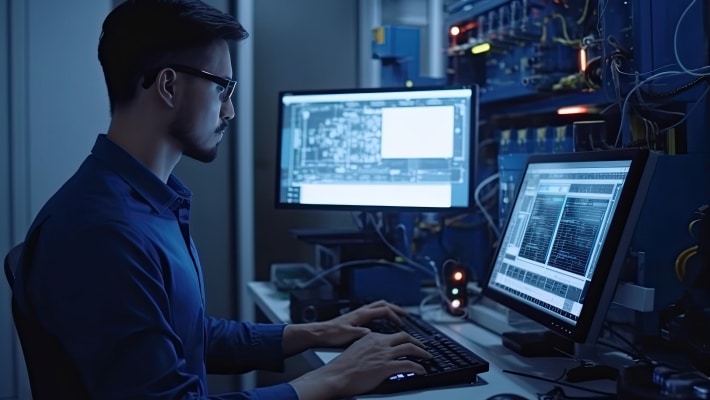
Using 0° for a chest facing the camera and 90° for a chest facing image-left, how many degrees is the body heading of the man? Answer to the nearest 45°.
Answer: approximately 270°

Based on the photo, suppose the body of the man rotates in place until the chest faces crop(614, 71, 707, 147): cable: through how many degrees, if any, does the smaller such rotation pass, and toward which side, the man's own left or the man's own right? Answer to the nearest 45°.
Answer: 0° — they already face it

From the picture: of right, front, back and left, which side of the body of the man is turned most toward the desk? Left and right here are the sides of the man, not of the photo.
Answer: front

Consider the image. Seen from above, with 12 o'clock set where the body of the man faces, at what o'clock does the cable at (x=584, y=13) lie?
The cable is roughly at 11 o'clock from the man.

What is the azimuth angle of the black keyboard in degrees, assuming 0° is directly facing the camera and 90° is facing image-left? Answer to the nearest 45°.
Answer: approximately 45°

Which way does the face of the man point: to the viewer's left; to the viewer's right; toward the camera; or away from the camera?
to the viewer's right

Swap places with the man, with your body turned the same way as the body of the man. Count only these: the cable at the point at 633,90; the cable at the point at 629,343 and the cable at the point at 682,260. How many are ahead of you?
3

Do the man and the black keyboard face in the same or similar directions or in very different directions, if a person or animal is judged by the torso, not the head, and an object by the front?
very different directions

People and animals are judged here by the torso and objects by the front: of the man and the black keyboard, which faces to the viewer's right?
the man

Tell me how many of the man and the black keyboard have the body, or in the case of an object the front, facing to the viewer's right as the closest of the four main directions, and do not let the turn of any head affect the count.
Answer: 1

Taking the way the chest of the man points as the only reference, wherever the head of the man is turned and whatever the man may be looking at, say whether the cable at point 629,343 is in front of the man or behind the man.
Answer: in front
